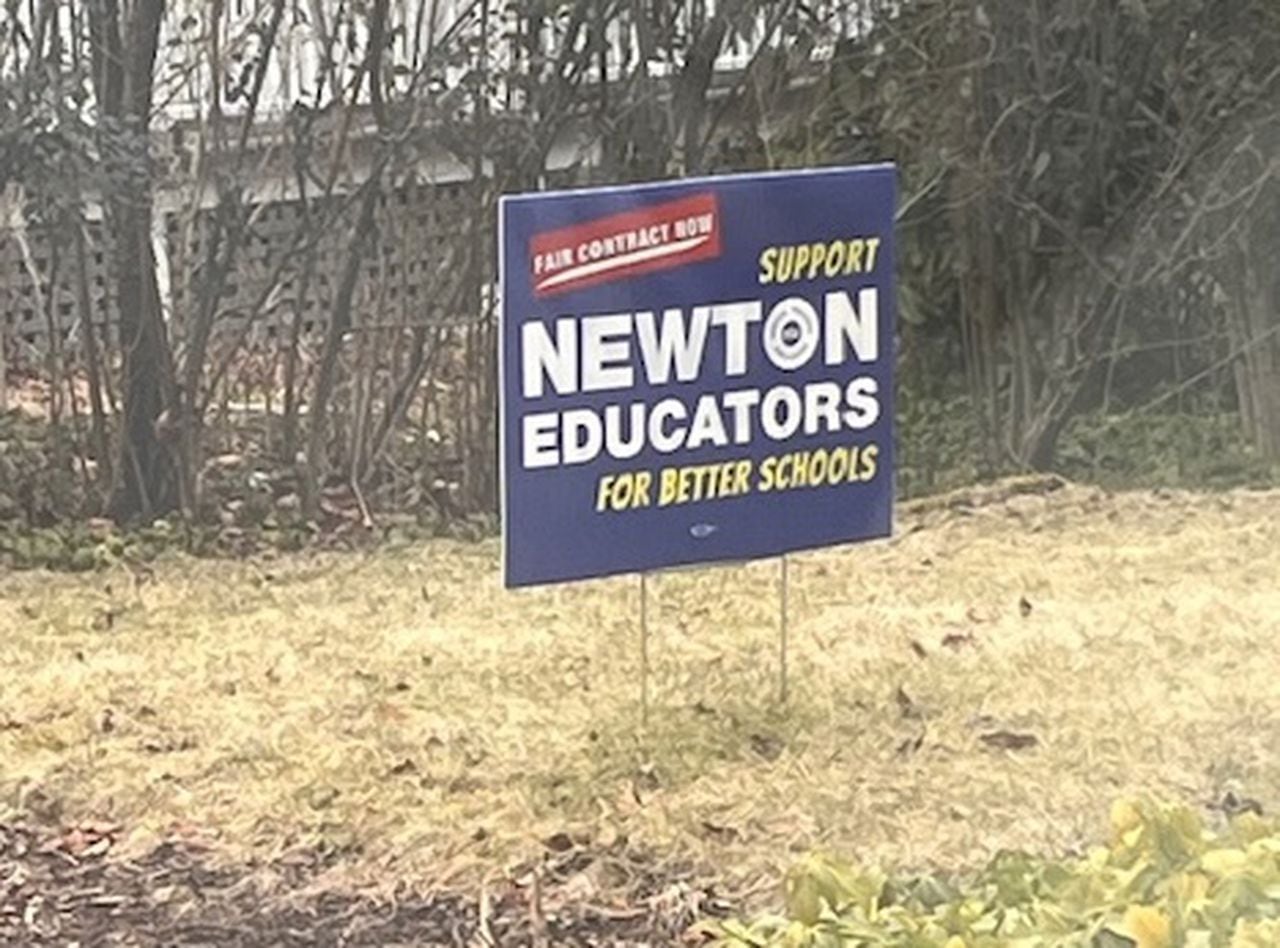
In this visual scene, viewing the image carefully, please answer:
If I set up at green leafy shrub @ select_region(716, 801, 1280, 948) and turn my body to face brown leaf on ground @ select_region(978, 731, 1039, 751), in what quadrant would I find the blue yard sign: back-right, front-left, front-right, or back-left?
front-left

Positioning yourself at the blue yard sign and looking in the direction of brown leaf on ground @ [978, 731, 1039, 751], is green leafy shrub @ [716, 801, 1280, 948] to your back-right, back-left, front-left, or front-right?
front-right

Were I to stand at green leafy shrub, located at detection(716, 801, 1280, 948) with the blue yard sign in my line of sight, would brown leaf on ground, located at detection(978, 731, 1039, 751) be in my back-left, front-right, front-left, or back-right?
front-right

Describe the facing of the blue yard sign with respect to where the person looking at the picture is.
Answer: facing the viewer and to the right of the viewer

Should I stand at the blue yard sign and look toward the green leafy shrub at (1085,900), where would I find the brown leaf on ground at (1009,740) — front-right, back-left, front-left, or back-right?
front-left
